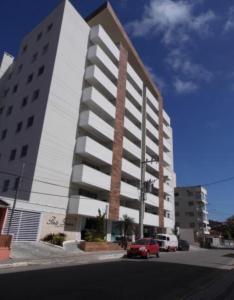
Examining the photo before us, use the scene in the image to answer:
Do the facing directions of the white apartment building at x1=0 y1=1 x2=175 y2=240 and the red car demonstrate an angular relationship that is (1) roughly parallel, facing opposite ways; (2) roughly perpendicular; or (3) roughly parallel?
roughly perpendicular

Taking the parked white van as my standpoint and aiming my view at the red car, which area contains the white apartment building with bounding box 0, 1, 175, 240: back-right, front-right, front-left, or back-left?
front-right

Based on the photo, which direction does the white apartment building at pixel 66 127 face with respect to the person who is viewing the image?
facing the viewer and to the right of the viewer

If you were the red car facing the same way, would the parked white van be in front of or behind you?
behind

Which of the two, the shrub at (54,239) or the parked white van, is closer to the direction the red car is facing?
the shrub

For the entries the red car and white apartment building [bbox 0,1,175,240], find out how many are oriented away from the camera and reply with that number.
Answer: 0

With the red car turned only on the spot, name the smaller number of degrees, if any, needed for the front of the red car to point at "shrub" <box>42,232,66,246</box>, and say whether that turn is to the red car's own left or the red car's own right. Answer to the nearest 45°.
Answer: approximately 45° to the red car's own right
